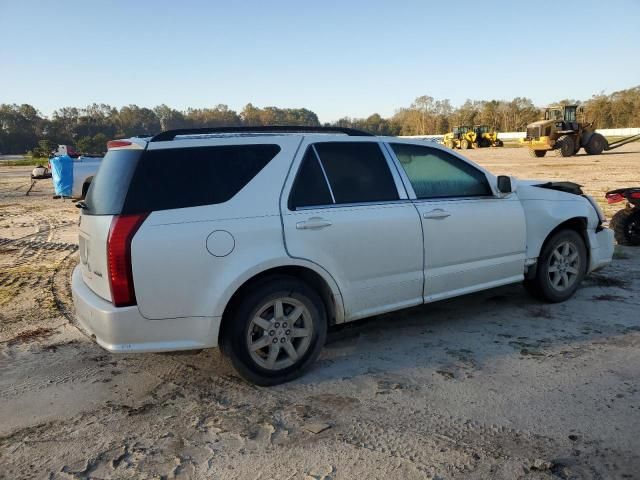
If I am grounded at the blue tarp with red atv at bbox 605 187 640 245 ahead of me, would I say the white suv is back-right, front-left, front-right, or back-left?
front-right

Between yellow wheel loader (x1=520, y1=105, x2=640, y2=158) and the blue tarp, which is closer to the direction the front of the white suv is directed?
the yellow wheel loader

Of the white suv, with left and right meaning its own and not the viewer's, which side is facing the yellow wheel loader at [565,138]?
front

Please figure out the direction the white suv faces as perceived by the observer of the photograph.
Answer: facing away from the viewer and to the right of the viewer

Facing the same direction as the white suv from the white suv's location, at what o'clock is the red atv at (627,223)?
The red atv is roughly at 12 o'clock from the white suv.

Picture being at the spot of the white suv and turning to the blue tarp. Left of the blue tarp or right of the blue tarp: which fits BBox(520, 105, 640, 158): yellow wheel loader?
right

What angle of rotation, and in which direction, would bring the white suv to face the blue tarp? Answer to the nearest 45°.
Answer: approximately 90° to its left

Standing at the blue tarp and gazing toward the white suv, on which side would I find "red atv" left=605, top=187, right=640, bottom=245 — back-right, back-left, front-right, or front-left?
front-left
